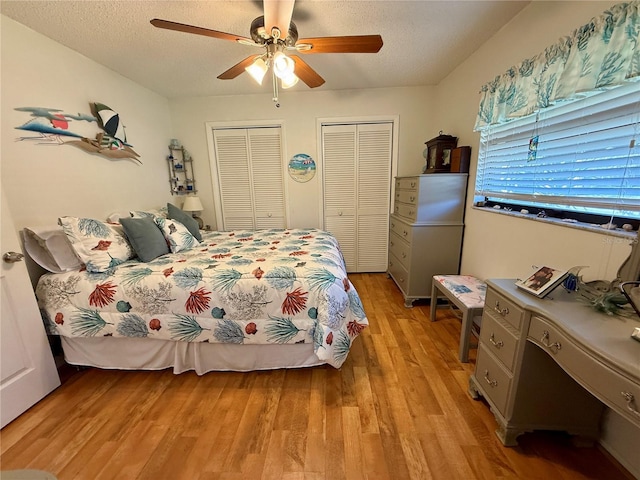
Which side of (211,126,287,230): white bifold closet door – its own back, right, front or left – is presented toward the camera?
front

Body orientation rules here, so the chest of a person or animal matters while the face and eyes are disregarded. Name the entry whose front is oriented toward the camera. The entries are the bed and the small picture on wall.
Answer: the small picture on wall

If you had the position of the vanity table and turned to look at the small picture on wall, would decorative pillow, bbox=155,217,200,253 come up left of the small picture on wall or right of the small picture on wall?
left

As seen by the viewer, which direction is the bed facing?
to the viewer's right

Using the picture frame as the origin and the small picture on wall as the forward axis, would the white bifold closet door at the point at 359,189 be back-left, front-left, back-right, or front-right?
front-right

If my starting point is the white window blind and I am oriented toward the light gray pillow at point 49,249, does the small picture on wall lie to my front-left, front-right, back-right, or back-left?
front-right

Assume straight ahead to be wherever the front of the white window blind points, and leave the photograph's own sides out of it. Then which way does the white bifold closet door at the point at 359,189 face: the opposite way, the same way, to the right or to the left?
to the left

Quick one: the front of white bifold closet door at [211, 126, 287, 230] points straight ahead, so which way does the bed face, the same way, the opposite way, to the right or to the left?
to the left

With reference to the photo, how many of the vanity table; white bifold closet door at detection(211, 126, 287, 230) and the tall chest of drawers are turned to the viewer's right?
0

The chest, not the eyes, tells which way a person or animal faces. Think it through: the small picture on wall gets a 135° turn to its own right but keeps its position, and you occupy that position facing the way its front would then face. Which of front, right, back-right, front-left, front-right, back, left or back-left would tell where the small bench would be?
back

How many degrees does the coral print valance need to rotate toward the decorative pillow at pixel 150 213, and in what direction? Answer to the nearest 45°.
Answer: approximately 45° to its right

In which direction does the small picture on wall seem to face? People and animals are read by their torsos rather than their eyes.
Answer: toward the camera

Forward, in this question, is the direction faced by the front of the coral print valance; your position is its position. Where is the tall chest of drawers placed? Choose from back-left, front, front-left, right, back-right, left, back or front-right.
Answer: right

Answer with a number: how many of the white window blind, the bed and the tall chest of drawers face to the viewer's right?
1

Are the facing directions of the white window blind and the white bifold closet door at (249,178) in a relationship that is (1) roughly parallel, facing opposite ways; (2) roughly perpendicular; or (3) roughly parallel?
roughly perpendicular

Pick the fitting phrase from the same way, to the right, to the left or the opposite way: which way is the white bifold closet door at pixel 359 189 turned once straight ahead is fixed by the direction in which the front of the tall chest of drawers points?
to the left

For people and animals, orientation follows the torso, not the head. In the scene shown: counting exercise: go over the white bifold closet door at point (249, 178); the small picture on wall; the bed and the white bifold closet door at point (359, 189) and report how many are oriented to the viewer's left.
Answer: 0

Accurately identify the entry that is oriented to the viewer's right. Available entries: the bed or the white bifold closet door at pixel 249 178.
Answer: the bed

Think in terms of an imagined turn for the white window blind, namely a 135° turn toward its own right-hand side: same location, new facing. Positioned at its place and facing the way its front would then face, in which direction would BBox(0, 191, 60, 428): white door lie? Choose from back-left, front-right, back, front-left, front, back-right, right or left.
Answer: back-left

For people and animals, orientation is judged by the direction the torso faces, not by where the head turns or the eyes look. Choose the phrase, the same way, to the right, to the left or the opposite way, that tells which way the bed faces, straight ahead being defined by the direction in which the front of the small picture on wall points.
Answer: to the left
